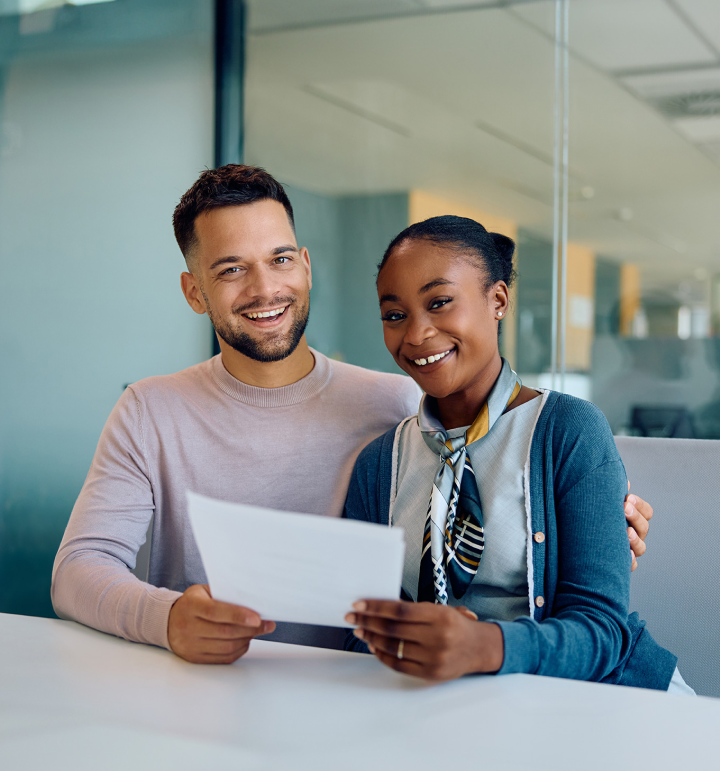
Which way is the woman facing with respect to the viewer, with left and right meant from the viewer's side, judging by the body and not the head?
facing the viewer and to the left of the viewer

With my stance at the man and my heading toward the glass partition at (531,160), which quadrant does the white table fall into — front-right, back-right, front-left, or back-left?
back-right

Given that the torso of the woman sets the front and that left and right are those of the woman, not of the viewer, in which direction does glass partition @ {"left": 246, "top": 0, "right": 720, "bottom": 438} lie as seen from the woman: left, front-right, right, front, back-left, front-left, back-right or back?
back-right
